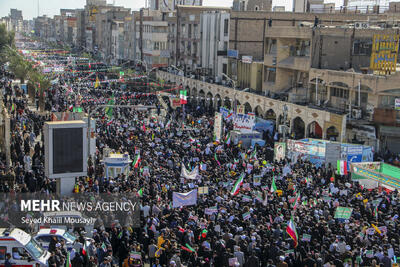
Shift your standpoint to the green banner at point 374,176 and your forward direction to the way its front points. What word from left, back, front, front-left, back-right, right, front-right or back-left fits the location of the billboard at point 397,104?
back-right

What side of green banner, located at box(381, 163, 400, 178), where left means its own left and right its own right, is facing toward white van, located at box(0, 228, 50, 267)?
front

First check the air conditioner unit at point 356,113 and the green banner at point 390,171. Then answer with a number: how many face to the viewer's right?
0

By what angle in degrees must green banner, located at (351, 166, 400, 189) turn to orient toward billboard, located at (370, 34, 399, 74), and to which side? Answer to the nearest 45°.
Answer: approximately 135° to its right

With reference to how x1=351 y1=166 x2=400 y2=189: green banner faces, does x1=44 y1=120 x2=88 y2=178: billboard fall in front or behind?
in front

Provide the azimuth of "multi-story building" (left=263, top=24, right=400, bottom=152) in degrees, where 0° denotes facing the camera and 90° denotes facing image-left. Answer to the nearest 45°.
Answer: approximately 45°

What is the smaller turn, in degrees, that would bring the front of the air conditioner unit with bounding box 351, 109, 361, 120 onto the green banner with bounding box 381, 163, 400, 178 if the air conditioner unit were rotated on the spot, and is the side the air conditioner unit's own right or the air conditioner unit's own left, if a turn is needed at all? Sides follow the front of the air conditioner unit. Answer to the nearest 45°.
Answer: approximately 45° to the air conditioner unit's own left

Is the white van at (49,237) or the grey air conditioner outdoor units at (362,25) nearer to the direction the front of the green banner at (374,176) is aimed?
the white van

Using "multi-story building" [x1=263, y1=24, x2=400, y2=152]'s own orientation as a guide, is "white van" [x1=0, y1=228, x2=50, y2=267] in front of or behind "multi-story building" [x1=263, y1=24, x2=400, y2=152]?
in front

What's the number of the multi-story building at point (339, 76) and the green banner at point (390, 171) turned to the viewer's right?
0
